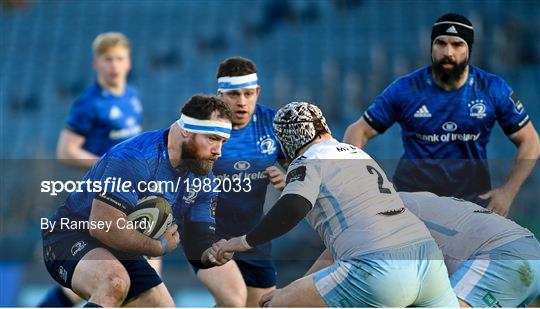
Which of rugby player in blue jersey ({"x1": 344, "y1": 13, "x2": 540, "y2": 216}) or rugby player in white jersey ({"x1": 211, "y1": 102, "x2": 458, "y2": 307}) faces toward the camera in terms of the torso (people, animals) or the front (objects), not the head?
the rugby player in blue jersey

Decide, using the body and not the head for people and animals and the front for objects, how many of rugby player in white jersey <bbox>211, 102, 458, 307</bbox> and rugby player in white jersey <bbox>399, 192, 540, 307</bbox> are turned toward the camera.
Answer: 0

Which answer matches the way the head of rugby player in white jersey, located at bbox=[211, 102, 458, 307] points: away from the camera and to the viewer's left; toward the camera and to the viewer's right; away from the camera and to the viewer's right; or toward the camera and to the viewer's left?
away from the camera and to the viewer's left

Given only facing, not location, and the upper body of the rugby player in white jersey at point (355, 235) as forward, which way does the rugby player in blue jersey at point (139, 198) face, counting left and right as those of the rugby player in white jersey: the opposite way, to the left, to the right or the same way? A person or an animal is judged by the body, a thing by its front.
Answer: the opposite way

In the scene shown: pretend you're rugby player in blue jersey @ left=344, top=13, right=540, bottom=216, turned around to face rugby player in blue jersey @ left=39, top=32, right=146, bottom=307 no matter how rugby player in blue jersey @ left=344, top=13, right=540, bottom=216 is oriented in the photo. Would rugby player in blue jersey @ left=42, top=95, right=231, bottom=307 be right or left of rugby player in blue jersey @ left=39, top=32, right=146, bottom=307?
left

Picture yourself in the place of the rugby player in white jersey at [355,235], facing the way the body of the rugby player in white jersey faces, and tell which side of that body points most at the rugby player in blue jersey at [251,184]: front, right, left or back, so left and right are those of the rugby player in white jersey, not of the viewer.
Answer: front

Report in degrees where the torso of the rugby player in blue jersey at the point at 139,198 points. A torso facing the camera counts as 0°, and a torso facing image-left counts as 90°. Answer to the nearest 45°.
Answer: approximately 315°

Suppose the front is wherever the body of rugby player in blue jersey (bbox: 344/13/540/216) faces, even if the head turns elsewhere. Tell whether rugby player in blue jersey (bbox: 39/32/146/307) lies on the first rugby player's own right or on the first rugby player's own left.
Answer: on the first rugby player's own right

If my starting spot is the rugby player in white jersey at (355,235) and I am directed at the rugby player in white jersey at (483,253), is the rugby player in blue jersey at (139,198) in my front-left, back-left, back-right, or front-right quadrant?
back-left

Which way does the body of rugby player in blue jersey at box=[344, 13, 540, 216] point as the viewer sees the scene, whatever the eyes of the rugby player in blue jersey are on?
toward the camera

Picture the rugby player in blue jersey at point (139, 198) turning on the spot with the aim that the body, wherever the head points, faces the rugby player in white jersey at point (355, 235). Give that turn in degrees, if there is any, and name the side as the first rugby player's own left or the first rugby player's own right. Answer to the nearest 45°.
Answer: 0° — they already face them

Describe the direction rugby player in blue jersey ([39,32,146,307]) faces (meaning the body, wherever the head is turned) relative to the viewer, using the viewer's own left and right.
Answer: facing the viewer and to the right of the viewer

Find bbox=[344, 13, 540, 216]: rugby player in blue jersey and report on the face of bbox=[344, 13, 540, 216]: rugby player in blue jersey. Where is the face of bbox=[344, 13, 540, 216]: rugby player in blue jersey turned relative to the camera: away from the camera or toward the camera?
toward the camera

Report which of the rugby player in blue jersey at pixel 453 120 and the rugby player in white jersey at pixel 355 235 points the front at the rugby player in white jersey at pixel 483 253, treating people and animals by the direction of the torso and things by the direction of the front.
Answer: the rugby player in blue jersey

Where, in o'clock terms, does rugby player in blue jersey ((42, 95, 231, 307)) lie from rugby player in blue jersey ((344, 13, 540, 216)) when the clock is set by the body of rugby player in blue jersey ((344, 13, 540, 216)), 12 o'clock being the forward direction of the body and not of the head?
rugby player in blue jersey ((42, 95, 231, 307)) is roughly at 2 o'clock from rugby player in blue jersey ((344, 13, 540, 216)).

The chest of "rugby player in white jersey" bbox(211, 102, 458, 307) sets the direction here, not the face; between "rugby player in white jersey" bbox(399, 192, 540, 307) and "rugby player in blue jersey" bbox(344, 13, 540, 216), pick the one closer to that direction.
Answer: the rugby player in blue jersey

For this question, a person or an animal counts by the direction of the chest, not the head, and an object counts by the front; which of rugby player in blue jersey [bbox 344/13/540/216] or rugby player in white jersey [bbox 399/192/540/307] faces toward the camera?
the rugby player in blue jersey
